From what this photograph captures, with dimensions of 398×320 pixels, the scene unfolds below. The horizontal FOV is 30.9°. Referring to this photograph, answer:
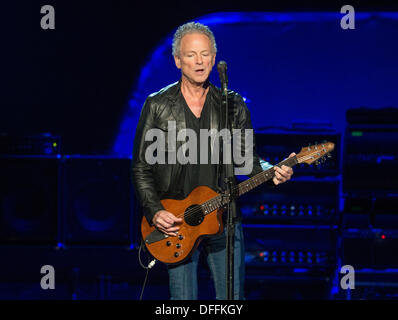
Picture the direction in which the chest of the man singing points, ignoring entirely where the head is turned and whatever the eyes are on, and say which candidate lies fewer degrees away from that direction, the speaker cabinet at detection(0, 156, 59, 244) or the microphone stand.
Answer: the microphone stand

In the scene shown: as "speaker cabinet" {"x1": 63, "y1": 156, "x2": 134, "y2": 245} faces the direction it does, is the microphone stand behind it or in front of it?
in front

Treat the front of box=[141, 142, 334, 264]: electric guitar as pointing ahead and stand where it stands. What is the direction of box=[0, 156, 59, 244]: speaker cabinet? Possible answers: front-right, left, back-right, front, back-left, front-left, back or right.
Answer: back-right

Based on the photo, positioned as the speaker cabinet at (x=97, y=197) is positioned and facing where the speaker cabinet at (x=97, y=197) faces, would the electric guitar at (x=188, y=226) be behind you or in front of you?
in front

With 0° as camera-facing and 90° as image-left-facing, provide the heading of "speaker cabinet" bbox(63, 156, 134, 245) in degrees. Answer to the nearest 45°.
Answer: approximately 0°

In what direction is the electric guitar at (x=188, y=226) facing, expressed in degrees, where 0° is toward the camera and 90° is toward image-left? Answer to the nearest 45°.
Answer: approximately 0°
